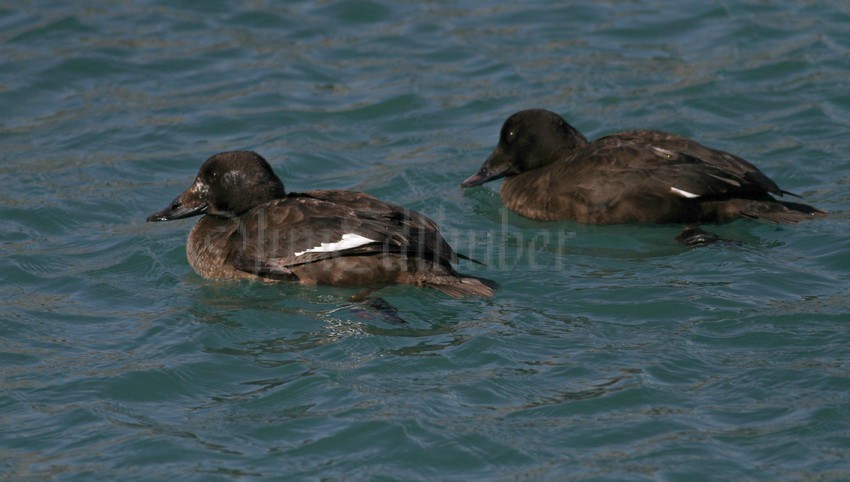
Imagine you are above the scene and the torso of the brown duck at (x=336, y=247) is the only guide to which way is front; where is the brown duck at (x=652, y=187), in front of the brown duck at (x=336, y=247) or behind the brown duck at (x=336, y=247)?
behind

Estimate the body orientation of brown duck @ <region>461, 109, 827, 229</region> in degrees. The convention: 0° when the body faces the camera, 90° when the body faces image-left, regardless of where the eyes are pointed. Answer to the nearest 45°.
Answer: approximately 90°

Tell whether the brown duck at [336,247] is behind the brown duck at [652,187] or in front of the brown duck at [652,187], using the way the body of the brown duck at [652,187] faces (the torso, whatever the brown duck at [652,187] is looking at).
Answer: in front

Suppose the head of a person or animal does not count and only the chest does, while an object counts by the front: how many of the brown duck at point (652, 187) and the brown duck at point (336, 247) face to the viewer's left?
2

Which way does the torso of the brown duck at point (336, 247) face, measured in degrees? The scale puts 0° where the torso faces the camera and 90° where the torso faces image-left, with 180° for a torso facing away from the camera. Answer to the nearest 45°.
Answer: approximately 90°
